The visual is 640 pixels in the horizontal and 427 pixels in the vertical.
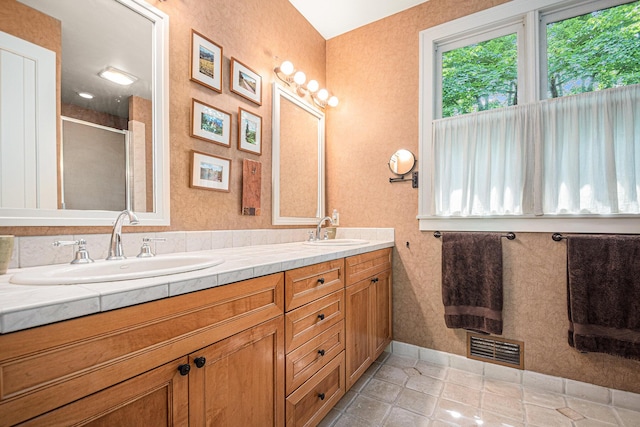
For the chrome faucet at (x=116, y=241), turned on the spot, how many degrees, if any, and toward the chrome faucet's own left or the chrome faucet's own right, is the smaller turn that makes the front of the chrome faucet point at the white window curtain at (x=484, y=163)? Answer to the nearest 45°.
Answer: approximately 45° to the chrome faucet's own left

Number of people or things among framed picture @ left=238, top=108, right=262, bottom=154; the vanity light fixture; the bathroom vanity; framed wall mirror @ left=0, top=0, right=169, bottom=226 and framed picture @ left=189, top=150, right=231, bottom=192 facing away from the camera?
0

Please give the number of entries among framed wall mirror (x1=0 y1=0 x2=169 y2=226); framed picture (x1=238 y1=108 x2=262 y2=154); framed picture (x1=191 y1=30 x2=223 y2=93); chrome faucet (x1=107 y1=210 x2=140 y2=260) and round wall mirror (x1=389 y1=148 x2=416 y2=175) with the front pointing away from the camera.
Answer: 0

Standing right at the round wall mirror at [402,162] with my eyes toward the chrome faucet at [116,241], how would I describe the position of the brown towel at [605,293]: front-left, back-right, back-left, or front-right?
back-left

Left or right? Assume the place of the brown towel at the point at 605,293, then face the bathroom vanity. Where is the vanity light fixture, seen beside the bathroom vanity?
right

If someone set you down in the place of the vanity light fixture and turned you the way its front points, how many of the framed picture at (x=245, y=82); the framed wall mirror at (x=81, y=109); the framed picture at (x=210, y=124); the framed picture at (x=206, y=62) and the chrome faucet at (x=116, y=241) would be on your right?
5

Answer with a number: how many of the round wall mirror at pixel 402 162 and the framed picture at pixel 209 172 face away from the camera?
0

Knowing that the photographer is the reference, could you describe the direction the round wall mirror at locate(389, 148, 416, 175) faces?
facing the viewer

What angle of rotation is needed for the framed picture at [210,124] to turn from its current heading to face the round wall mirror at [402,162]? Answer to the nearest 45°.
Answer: approximately 45° to its left

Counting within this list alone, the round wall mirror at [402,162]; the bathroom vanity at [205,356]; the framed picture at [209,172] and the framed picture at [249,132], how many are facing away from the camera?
0

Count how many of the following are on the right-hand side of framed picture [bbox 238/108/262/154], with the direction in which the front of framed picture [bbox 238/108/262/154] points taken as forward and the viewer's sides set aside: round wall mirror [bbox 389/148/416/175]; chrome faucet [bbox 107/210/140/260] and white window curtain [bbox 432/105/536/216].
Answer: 1

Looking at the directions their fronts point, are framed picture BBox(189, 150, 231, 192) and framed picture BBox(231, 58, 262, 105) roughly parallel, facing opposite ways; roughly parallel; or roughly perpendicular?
roughly parallel

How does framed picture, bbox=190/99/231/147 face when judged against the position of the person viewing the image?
facing the viewer and to the right of the viewer

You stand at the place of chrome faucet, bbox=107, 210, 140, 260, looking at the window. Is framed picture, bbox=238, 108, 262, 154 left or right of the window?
left
